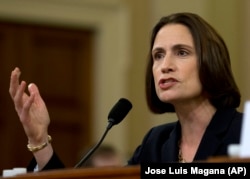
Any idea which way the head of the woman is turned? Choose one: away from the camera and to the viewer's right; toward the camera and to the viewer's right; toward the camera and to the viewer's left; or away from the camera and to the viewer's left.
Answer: toward the camera and to the viewer's left

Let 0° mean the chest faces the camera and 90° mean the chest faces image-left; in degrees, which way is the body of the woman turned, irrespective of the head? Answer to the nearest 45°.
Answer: approximately 45°
